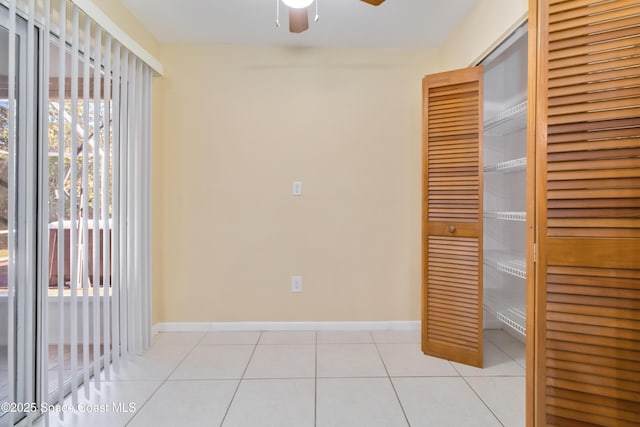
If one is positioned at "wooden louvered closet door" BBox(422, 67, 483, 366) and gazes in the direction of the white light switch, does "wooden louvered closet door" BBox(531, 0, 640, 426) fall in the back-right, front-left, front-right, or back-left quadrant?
back-left

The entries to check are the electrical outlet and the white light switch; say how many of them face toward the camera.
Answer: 2

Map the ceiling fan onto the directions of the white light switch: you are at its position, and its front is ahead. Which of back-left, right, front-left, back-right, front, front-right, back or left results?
front

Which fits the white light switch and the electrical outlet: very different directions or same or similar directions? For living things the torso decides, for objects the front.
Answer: same or similar directions

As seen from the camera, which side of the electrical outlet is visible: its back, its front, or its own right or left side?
front

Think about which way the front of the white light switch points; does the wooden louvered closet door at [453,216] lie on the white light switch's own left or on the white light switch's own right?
on the white light switch's own left

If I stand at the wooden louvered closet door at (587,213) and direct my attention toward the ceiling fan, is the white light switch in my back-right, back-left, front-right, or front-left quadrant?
front-right

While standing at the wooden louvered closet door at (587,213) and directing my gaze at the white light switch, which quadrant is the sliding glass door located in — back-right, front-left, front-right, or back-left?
front-left

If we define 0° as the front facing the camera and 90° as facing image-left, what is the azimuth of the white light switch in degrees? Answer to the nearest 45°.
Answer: approximately 0°

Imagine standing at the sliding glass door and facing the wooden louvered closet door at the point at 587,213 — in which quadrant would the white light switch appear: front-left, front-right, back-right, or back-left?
front-left

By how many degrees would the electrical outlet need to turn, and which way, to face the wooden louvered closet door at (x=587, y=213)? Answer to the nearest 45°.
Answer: approximately 45° to its left
